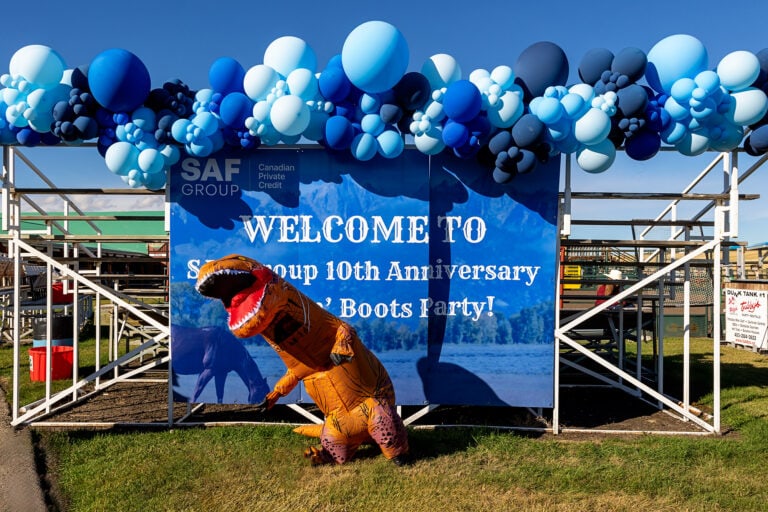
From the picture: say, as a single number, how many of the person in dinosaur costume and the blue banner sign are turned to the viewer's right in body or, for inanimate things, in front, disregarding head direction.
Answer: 0

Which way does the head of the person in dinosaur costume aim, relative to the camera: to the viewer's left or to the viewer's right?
to the viewer's left

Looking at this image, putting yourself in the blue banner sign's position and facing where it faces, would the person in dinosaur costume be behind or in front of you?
in front

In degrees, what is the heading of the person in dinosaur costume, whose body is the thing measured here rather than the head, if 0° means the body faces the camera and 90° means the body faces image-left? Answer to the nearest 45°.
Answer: approximately 45°
